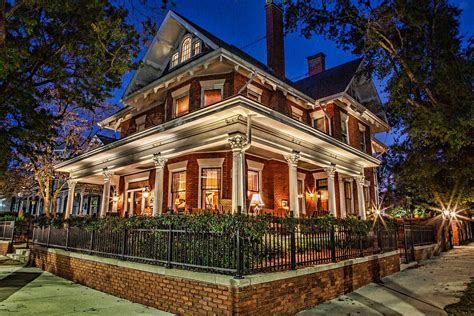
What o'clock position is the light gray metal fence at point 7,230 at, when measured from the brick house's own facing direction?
The light gray metal fence is roughly at 2 o'clock from the brick house.

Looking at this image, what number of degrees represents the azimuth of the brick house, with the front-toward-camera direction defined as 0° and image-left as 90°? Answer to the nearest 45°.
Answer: approximately 45°
